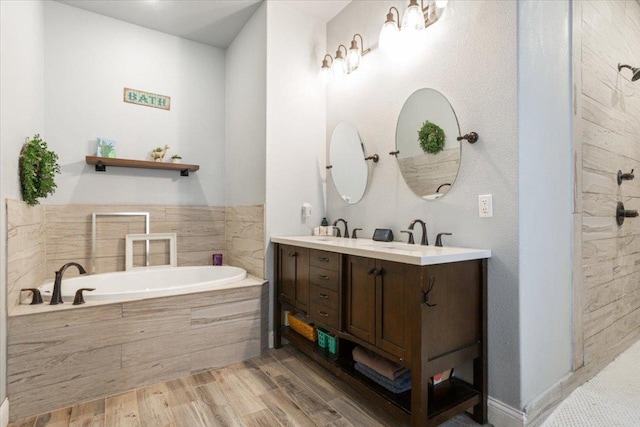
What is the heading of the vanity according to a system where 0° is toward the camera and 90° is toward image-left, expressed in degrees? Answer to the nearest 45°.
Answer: approximately 45°

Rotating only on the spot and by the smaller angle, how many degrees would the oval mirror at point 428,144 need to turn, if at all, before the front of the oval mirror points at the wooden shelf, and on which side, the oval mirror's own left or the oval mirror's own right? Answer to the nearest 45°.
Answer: approximately 45° to the oval mirror's own right

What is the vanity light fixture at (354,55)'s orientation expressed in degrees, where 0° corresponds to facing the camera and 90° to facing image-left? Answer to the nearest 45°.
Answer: approximately 45°

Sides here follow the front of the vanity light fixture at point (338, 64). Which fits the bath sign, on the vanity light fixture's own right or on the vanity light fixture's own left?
on the vanity light fixture's own right
